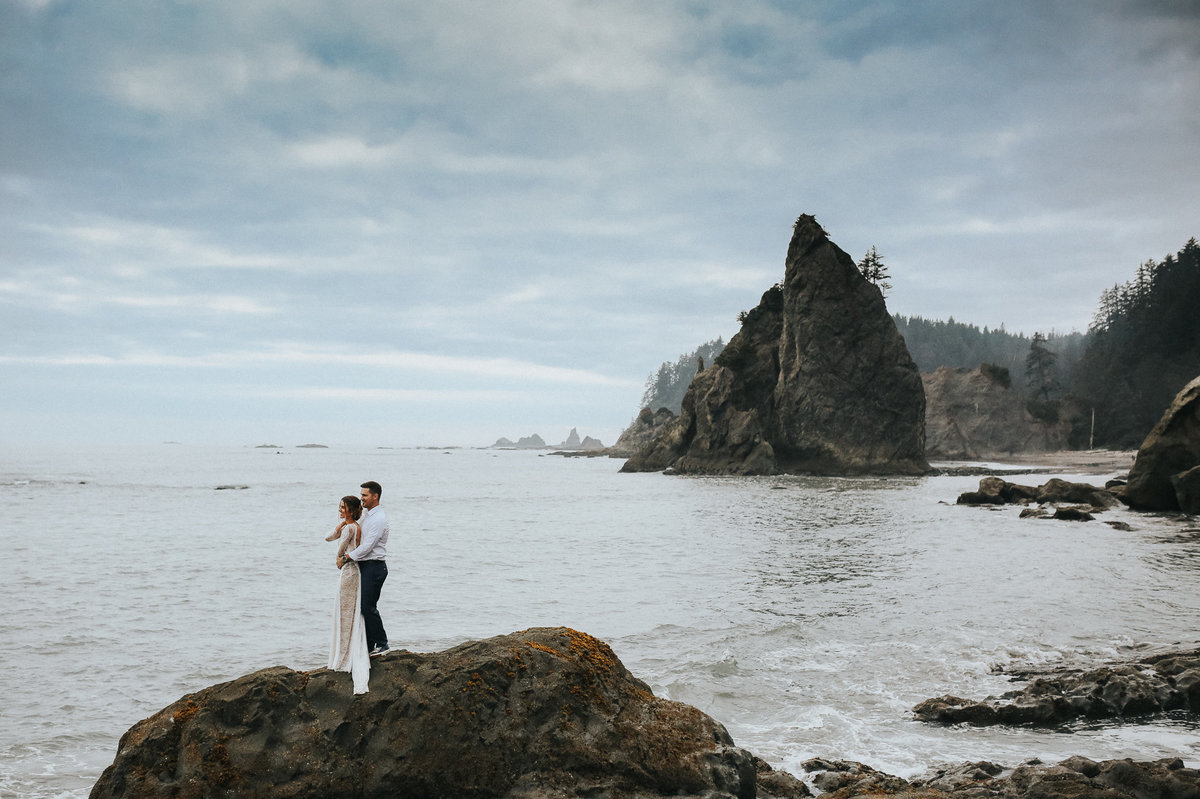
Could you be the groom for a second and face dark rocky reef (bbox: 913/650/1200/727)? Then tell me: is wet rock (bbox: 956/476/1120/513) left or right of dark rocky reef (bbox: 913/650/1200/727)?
left

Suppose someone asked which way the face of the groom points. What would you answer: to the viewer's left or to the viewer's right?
to the viewer's left

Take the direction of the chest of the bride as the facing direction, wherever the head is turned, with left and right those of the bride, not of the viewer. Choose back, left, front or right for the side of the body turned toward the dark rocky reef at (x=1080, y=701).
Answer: back

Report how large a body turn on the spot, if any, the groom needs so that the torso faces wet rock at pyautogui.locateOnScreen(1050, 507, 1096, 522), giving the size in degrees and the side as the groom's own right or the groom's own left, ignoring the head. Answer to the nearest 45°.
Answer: approximately 135° to the groom's own right

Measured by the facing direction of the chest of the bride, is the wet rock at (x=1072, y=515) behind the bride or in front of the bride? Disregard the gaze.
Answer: behind

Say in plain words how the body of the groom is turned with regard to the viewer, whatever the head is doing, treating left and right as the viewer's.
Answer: facing to the left of the viewer

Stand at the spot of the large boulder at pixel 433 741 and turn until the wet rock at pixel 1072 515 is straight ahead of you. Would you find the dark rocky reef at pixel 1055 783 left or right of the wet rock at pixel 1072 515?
right

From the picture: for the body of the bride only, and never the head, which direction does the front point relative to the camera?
to the viewer's left

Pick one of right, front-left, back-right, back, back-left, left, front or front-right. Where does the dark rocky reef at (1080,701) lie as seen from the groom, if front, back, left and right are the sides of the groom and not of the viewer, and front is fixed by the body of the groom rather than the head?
back
